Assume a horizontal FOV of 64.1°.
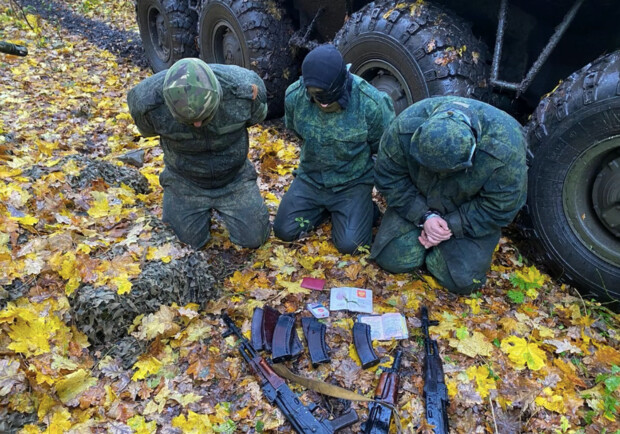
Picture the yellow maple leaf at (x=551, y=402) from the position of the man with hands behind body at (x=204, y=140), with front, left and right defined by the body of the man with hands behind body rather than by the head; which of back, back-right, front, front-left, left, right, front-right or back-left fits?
front-left

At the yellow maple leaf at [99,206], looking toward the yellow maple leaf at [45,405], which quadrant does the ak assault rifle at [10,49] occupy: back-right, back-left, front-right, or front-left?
back-right

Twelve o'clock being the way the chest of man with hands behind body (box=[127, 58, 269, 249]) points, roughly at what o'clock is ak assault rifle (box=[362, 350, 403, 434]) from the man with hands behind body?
The ak assault rifle is roughly at 11 o'clock from the man with hands behind body.

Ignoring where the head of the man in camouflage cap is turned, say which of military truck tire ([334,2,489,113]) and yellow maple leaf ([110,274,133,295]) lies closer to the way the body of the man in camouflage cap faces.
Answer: the yellow maple leaf

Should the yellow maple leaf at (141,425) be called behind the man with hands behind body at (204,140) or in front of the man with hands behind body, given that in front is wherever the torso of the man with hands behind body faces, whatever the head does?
in front

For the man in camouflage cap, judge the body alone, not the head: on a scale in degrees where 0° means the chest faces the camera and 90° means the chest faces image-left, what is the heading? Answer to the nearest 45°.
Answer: approximately 0°

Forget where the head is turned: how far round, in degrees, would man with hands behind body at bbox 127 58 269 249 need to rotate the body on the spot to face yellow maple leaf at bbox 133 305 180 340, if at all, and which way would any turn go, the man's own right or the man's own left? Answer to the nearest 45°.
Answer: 0° — they already face it

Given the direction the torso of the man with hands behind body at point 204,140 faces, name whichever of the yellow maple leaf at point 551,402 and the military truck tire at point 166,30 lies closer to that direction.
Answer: the yellow maple leaf

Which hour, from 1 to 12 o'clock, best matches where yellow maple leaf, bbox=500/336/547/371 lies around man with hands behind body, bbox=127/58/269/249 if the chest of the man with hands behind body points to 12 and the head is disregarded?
The yellow maple leaf is roughly at 10 o'clock from the man with hands behind body.

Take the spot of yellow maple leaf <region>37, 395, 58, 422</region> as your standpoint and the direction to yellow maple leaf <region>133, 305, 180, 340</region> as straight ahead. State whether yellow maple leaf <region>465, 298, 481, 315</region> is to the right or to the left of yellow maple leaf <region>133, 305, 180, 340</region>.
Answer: right

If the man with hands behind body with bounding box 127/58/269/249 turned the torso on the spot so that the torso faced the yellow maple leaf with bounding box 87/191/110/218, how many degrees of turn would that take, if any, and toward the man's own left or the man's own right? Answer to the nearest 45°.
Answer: approximately 90° to the man's own right

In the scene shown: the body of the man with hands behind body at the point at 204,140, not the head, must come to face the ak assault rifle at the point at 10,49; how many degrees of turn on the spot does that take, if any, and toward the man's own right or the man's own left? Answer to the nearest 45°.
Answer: approximately 135° to the man's own right

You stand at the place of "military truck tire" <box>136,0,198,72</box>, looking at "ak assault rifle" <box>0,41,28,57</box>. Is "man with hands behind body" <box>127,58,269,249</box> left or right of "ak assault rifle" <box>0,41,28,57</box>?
left

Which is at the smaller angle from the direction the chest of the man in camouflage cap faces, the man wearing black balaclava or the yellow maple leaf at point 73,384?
the yellow maple leaf

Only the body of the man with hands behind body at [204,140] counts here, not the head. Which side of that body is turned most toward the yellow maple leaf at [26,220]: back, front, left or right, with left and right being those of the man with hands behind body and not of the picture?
right

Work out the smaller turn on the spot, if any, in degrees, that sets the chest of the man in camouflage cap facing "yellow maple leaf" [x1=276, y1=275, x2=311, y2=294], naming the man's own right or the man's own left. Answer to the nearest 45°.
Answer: approximately 45° to the man's own left

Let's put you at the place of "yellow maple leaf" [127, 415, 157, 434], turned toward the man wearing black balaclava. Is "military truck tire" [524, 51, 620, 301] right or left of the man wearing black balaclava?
right
